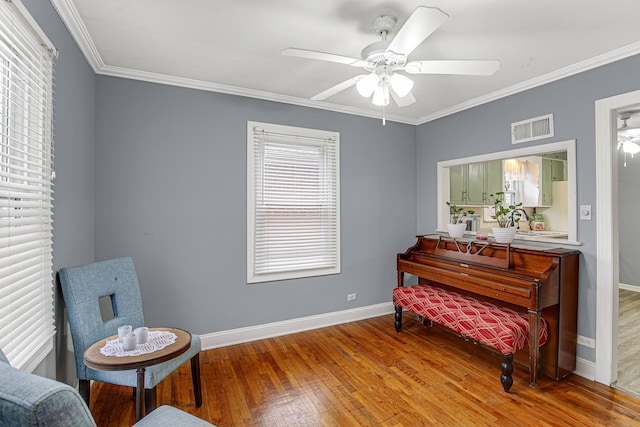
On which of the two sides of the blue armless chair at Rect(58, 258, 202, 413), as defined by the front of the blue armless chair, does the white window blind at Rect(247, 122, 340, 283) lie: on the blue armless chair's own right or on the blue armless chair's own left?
on the blue armless chair's own left

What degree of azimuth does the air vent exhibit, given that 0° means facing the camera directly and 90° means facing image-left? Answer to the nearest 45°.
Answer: approximately 45°

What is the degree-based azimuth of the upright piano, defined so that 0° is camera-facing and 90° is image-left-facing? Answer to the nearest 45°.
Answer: approximately 45°

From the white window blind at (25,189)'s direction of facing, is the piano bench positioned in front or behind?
in front

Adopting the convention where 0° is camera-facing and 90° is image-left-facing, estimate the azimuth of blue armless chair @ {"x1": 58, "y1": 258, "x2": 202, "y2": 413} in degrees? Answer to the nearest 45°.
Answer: approximately 315°

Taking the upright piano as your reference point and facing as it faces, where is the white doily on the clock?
The white doily is roughly at 12 o'clock from the upright piano.

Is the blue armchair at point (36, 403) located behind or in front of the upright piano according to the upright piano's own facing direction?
in front

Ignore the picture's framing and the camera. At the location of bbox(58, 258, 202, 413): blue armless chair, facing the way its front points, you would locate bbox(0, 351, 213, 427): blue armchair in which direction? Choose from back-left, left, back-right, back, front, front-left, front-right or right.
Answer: front-right

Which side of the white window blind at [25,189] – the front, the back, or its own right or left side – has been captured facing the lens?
right
